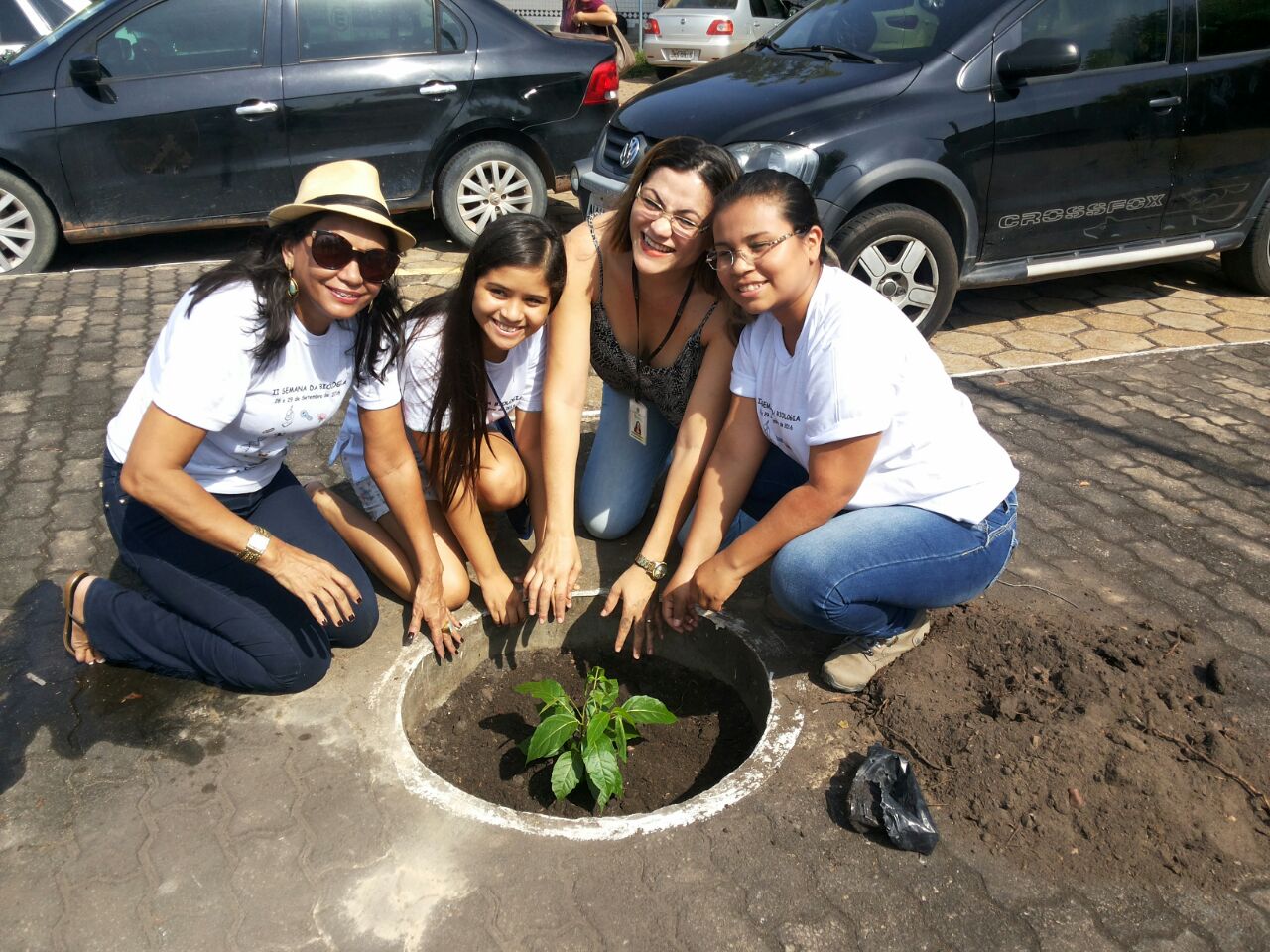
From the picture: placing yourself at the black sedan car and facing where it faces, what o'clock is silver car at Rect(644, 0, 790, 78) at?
The silver car is roughly at 4 o'clock from the black sedan car.

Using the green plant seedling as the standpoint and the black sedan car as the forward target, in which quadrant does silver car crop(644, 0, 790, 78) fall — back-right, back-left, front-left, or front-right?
front-right

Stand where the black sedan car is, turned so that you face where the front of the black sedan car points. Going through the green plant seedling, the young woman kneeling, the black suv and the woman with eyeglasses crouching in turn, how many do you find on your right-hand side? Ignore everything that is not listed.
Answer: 0

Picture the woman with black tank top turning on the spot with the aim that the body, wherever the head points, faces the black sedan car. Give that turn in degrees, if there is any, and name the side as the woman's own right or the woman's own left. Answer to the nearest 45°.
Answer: approximately 135° to the woman's own right

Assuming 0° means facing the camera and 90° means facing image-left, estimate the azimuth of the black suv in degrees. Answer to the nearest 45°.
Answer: approximately 45°

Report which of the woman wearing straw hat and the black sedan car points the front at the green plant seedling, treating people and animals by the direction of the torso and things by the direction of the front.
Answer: the woman wearing straw hat

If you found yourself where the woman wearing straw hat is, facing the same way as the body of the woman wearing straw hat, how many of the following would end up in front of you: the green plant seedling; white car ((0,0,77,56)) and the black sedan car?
1

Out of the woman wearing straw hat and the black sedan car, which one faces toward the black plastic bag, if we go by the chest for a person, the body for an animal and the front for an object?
the woman wearing straw hat

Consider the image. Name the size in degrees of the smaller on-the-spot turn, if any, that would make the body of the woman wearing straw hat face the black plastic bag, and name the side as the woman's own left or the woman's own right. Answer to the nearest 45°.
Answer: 0° — they already face it

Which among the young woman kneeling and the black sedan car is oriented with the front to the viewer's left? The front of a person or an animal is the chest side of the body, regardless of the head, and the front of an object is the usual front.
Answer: the black sedan car

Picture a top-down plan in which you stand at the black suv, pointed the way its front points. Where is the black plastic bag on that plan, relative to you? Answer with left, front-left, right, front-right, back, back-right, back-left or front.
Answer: front-left

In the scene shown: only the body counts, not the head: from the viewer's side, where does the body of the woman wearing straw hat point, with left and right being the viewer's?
facing the viewer and to the right of the viewer

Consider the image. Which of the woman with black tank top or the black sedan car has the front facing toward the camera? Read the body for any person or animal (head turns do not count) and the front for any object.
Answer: the woman with black tank top

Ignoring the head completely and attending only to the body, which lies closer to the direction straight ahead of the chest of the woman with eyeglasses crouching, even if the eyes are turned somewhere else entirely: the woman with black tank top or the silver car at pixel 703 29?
the woman with black tank top

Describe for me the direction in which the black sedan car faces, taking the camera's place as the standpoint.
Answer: facing to the left of the viewer

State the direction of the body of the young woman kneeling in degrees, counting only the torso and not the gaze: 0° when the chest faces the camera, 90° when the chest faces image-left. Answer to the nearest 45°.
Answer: approximately 315°

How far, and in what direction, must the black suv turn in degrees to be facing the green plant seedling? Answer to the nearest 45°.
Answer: approximately 45° to its left

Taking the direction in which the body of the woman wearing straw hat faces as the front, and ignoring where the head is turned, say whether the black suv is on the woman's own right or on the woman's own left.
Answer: on the woman's own left

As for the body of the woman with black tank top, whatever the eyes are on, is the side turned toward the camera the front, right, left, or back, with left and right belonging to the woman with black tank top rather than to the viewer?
front

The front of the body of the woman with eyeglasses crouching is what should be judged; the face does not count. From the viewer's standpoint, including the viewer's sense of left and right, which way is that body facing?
facing the viewer and to the left of the viewer

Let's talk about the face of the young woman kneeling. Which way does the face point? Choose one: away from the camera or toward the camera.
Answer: toward the camera
